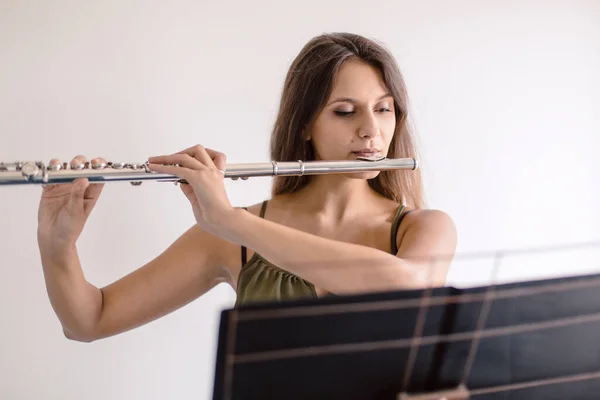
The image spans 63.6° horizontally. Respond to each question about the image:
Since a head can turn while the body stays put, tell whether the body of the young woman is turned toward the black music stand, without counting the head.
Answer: yes

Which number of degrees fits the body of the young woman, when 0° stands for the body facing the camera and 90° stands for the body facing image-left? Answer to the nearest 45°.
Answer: approximately 0°
